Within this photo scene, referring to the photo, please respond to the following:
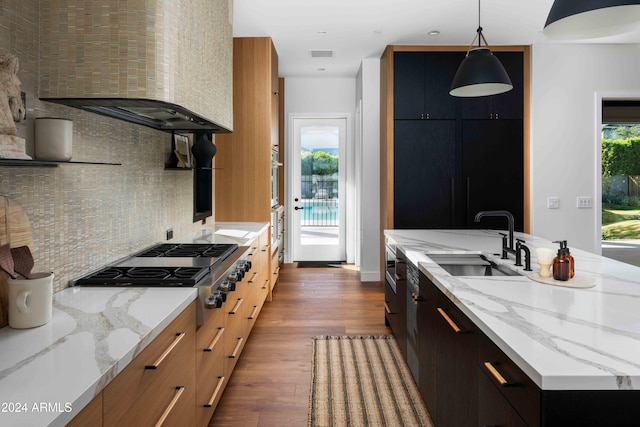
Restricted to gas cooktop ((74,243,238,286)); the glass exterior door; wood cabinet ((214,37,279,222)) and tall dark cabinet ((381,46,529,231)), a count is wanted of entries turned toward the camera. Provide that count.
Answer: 2

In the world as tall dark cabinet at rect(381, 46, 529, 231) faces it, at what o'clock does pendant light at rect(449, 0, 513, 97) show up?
The pendant light is roughly at 12 o'clock from the tall dark cabinet.

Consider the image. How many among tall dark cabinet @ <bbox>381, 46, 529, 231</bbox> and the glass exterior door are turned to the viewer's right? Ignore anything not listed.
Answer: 0

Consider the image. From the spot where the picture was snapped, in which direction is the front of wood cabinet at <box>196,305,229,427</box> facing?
facing to the right of the viewer

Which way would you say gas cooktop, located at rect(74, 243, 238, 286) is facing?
to the viewer's right

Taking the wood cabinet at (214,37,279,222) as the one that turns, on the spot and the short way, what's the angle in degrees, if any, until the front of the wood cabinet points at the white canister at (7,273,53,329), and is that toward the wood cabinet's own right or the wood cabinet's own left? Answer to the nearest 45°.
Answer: approximately 90° to the wood cabinet's own right

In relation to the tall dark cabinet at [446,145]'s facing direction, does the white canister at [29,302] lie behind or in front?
in front

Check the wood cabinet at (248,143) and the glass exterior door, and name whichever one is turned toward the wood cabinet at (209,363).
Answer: the glass exterior door

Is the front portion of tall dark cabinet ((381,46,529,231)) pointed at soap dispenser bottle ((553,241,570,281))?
yes

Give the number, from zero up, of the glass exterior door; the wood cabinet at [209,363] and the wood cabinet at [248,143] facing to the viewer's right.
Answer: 2

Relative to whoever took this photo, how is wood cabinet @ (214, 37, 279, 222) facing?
facing to the right of the viewer

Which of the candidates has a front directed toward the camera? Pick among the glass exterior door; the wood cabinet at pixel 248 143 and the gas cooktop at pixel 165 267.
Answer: the glass exterior door

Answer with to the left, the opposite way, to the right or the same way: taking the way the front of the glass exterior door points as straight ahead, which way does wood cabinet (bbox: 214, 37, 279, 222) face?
to the left

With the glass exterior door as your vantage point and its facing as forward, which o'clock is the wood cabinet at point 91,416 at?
The wood cabinet is roughly at 12 o'clock from the glass exterior door.

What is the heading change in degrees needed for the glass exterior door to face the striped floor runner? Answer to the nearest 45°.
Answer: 0° — it already faces it

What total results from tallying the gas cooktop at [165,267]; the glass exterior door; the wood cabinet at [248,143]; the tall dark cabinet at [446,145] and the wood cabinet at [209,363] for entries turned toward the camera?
2
